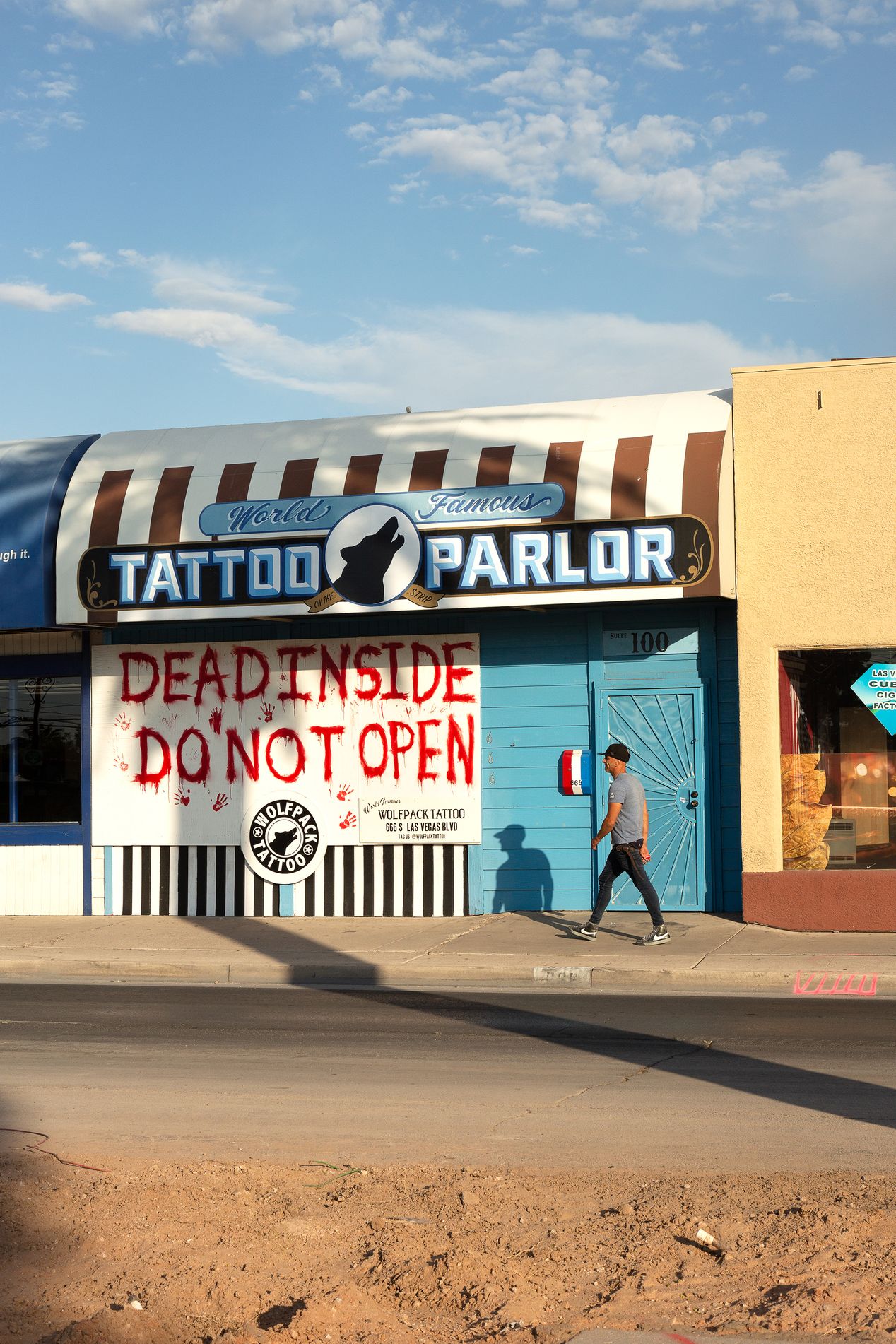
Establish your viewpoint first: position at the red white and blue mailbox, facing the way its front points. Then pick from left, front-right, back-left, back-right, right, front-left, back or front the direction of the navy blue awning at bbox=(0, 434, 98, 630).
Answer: right

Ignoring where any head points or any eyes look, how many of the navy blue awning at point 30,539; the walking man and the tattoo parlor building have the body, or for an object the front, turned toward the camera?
2

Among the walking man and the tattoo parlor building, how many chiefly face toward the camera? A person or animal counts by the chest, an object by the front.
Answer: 1

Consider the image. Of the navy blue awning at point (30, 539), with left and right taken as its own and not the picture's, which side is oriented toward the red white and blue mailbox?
left

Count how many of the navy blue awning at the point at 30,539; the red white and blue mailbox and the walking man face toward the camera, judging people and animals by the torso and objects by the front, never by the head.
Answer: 2

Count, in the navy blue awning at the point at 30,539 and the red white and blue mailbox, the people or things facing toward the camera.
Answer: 2

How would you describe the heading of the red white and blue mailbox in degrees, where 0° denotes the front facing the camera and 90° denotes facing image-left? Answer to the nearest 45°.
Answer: approximately 0°

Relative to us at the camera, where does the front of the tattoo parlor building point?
facing the viewer

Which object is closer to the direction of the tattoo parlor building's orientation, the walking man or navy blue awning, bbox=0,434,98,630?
the walking man

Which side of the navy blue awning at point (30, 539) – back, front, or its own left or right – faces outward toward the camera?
front
